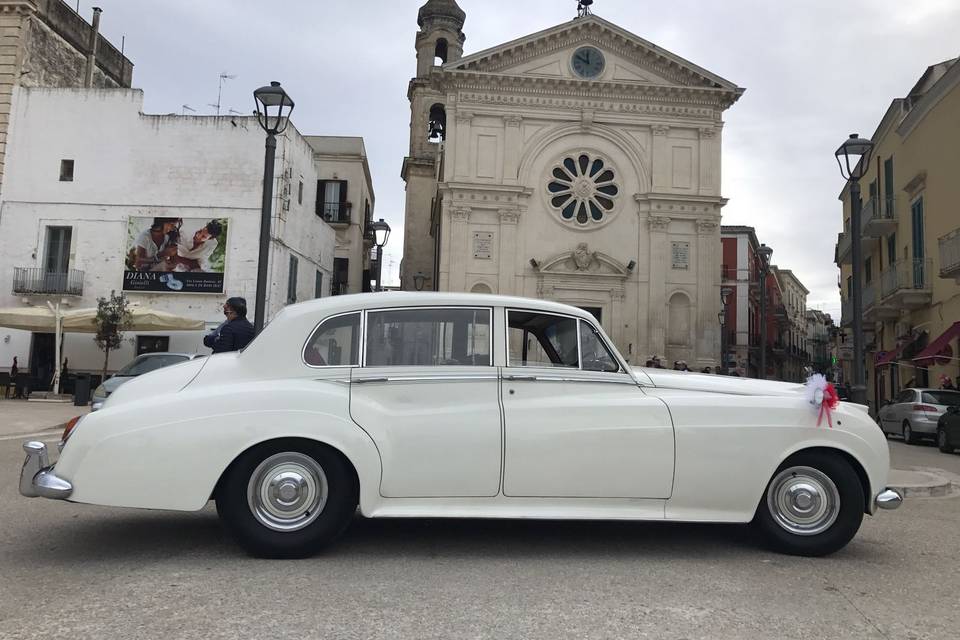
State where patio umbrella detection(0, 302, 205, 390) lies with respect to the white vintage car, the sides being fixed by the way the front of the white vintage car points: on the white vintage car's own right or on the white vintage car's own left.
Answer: on the white vintage car's own left

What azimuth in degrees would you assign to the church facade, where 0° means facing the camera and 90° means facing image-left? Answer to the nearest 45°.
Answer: approximately 0°

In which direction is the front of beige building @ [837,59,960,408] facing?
to the viewer's left

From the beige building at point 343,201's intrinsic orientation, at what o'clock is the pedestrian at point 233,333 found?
The pedestrian is roughly at 12 o'clock from the beige building.

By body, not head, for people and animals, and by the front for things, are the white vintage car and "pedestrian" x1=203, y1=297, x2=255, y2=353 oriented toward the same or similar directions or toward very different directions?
very different directions

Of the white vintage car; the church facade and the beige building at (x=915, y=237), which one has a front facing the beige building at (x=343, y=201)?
the beige building at (x=915, y=237)

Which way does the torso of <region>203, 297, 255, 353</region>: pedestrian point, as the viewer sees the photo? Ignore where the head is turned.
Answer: to the viewer's left

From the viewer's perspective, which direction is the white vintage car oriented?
to the viewer's right

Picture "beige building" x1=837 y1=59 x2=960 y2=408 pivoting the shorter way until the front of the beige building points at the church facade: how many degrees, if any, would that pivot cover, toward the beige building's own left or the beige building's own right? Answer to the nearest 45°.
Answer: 0° — it already faces it

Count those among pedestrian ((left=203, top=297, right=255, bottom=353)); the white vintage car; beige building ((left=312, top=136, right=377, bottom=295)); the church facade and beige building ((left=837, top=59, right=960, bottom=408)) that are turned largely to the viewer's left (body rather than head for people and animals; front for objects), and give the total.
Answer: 2
